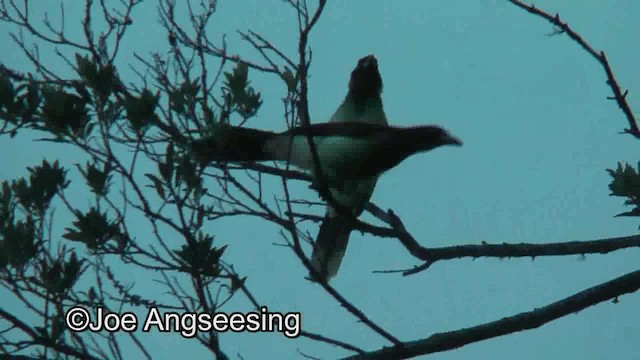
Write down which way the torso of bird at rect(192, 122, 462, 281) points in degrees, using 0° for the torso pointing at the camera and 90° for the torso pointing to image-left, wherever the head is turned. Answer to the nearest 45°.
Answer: approximately 270°
